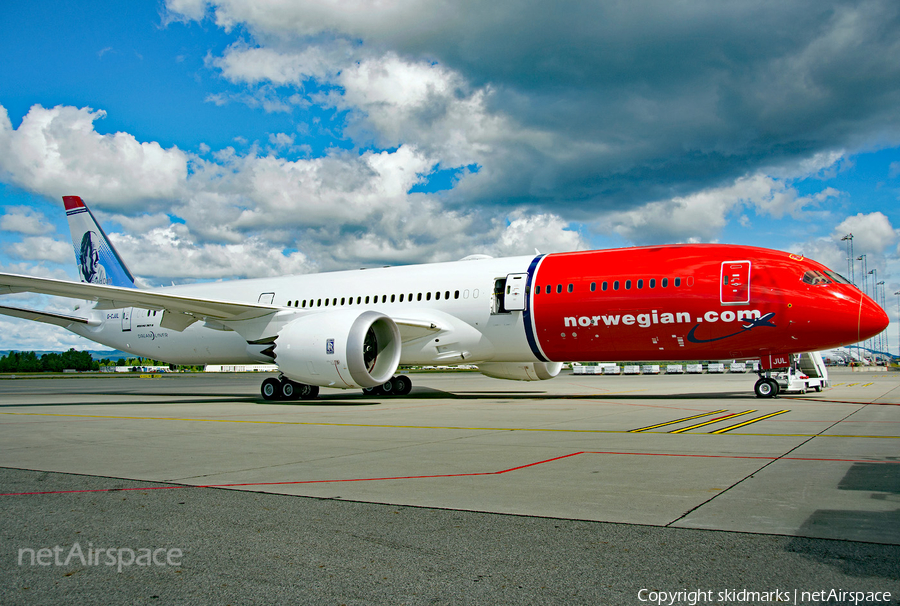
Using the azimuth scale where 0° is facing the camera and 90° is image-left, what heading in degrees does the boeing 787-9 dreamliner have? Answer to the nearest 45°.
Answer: approximately 315°
